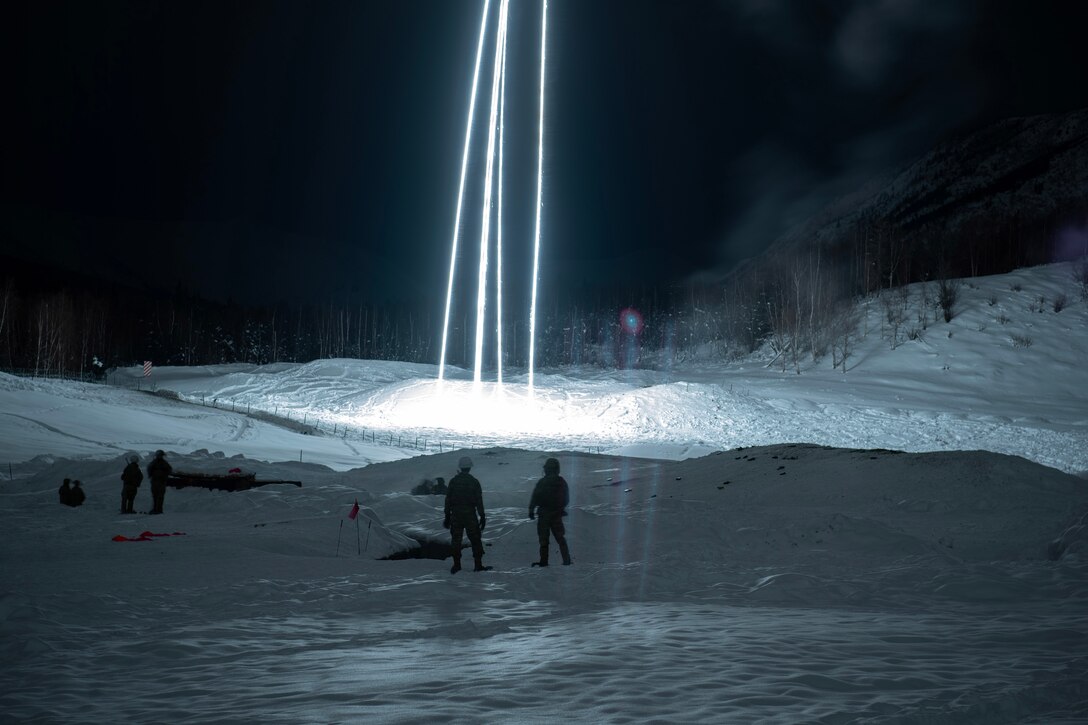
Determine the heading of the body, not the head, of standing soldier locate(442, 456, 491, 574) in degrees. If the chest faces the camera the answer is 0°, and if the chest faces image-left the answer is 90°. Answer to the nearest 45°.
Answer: approximately 180°

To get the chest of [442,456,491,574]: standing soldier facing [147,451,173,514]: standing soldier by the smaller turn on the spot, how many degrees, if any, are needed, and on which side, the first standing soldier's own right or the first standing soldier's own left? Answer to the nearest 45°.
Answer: approximately 45° to the first standing soldier's own left

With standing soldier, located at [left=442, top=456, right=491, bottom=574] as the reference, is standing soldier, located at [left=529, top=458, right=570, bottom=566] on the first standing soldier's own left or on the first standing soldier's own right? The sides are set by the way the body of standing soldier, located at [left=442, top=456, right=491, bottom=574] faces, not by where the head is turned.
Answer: on the first standing soldier's own right
